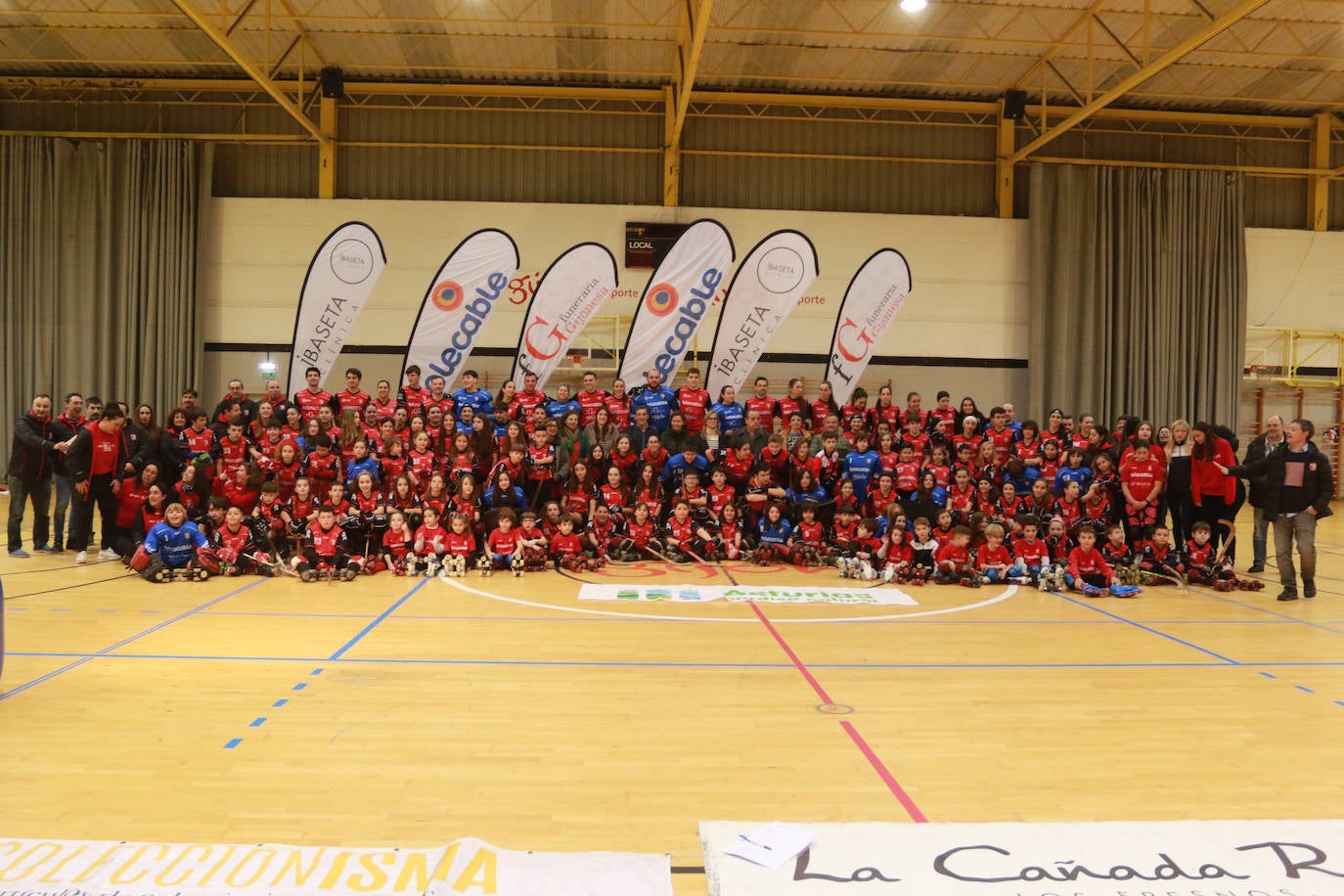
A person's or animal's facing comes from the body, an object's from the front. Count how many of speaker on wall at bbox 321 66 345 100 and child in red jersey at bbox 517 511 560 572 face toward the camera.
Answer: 2

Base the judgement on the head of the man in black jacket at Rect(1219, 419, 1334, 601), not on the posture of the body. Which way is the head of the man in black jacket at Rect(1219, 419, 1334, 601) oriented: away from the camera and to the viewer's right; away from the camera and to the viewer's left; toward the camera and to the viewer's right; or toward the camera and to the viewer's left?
toward the camera and to the viewer's left

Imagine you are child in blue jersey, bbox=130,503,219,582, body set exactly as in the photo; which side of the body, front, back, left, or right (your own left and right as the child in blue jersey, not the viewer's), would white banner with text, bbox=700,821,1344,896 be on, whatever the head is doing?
front

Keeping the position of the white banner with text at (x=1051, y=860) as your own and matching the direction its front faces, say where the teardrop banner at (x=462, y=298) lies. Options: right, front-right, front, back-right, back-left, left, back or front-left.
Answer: back-right

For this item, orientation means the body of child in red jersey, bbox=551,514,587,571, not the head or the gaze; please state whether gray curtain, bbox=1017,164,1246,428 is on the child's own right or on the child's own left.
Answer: on the child's own left

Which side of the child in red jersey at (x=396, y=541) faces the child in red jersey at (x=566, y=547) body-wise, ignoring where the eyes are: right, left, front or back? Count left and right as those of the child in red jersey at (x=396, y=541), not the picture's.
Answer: left

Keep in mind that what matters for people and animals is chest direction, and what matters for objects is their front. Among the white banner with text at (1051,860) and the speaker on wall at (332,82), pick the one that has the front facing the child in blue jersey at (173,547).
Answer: the speaker on wall

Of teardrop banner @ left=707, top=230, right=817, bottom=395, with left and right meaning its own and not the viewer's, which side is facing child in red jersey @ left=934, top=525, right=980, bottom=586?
front

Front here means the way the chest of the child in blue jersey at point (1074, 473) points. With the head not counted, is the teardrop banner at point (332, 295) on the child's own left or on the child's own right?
on the child's own right

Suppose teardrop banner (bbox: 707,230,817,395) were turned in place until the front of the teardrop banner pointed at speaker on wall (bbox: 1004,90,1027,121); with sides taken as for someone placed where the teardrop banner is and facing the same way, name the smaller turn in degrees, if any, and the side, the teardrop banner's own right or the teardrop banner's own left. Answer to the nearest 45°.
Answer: approximately 135° to the teardrop banner's own left

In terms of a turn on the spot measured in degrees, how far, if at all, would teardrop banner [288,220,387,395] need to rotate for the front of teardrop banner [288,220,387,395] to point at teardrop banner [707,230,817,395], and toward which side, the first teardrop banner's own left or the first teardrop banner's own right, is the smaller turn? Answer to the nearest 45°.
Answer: approximately 90° to the first teardrop banner's own left
